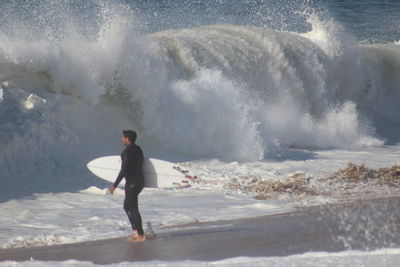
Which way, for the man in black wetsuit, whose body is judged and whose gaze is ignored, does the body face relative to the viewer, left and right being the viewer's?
facing away from the viewer and to the left of the viewer
